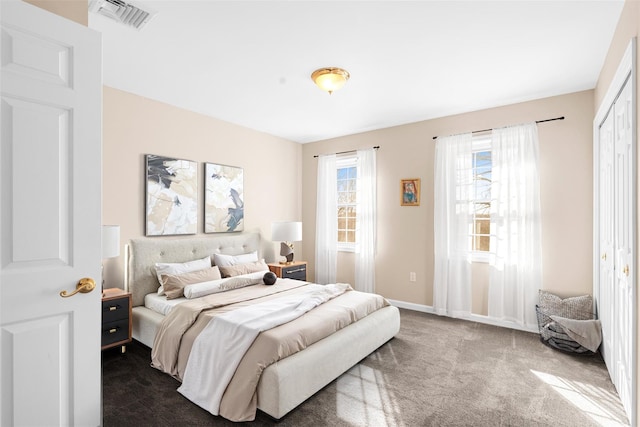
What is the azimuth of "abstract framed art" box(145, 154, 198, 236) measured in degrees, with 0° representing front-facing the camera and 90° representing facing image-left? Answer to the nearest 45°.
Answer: approximately 315°

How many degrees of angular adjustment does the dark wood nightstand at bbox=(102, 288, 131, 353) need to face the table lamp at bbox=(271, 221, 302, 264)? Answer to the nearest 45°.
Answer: approximately 45° to its left

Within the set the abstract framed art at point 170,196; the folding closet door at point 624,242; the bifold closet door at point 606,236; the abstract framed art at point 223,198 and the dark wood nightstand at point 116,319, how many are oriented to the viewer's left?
2

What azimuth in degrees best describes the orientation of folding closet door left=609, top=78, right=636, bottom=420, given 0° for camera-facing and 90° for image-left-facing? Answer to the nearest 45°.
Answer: approximately 90°

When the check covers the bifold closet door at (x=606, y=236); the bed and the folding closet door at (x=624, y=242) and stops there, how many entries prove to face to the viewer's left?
2

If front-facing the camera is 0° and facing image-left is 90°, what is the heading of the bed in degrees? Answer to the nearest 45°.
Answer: approximately 315°

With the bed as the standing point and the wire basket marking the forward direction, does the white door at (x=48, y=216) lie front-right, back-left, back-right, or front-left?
back-right

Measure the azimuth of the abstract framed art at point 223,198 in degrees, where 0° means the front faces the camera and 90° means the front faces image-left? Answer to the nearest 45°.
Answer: approximately 315°
